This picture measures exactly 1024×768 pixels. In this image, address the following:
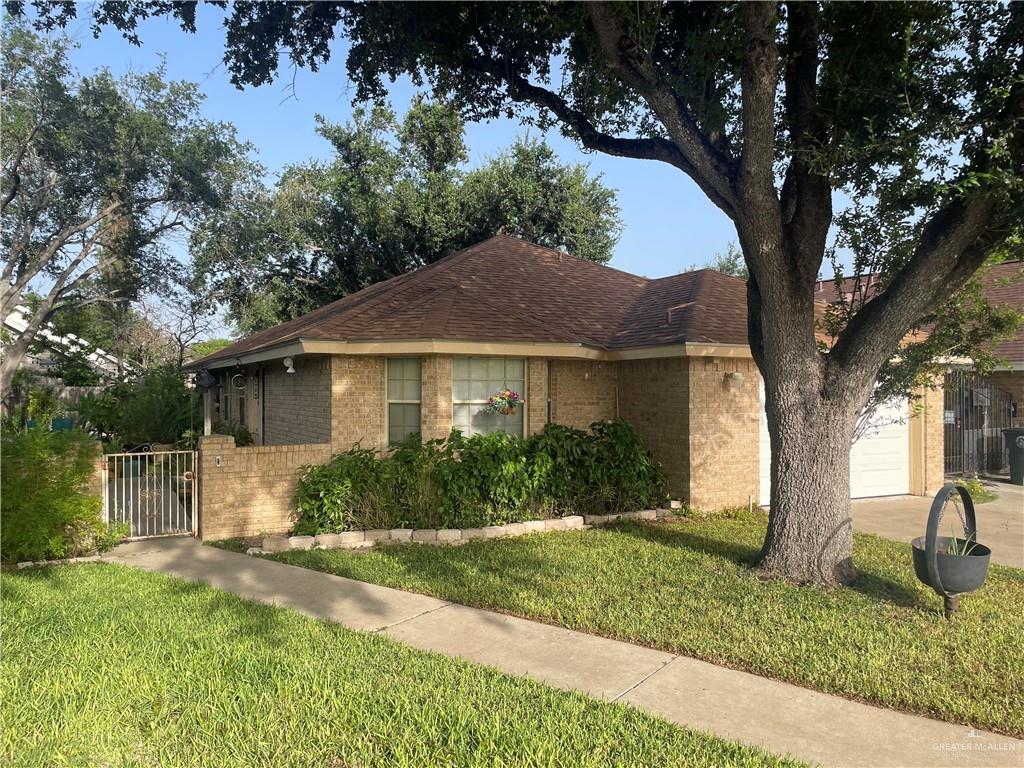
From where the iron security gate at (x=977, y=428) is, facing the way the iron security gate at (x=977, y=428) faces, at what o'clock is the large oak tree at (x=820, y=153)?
The large oak tree is roughly at 12 o'clock from the iron security gate.

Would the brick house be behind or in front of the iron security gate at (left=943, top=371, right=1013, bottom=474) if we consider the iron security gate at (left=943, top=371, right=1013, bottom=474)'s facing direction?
in front

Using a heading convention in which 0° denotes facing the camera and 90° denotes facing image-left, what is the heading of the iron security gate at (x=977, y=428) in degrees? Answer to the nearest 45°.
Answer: approximately 0°

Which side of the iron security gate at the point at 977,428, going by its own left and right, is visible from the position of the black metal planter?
front

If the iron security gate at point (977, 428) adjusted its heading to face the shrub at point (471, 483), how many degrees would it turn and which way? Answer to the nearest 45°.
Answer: approximately 45° to its right

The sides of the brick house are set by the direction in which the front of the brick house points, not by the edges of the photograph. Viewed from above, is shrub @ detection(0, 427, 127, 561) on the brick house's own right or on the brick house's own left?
on the brick house's own right

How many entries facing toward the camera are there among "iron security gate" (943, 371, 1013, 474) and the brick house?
2
